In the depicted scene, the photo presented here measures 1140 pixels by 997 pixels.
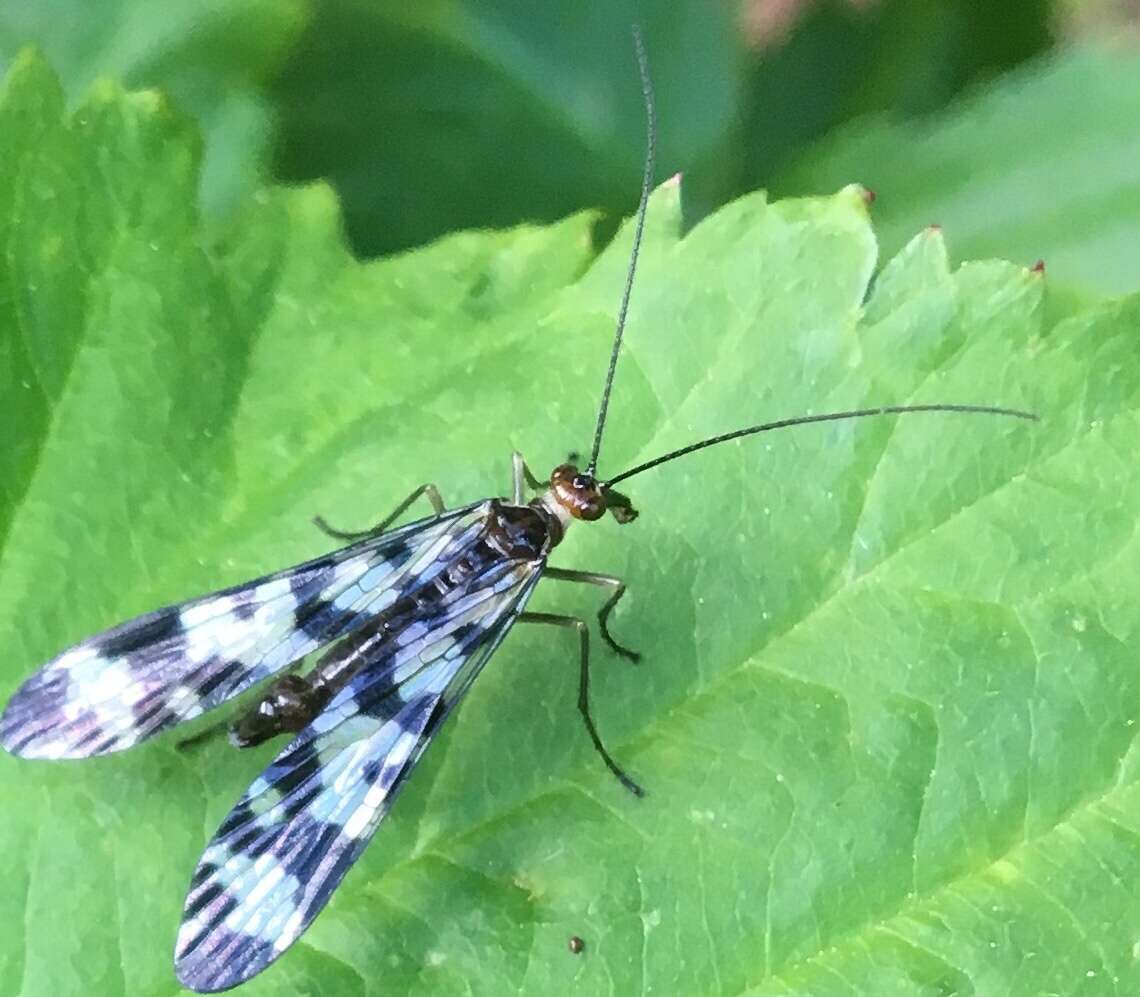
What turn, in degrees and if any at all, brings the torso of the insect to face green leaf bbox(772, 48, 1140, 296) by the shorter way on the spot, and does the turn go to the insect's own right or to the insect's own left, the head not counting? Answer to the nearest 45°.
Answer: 0° — it already faces it

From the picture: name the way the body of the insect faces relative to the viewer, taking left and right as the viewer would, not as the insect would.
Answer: facing away from the viewer and to the right of the viewer
